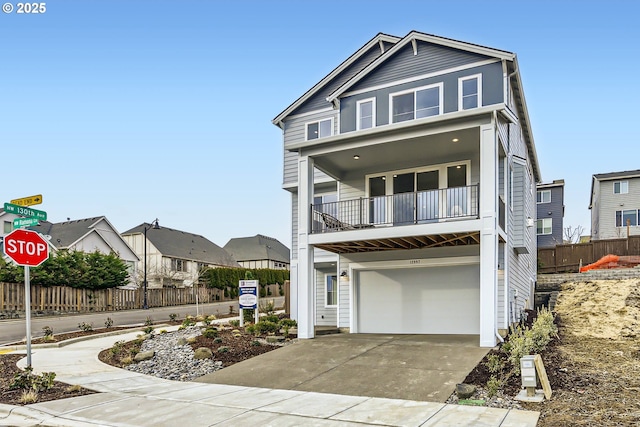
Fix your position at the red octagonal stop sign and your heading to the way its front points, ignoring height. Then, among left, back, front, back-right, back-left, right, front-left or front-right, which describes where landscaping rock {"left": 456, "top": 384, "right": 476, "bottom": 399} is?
front-left

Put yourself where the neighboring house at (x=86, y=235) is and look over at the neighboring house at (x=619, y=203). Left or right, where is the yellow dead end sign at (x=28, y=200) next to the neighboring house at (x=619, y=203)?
right

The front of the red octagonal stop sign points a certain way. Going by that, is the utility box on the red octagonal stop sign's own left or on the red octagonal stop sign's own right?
on the red octagonal stop sign's own left

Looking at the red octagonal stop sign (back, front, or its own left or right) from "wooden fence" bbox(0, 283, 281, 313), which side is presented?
back

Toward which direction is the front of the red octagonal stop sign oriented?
toward the camera

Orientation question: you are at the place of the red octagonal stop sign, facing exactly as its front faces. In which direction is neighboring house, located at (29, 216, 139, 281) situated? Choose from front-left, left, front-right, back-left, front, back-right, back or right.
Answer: back

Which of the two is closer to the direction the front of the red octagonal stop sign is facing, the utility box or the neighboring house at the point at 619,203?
the utility box

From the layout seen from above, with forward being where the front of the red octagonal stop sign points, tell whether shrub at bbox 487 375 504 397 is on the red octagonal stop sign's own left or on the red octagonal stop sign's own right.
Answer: on the red octagonal stop sign's own left

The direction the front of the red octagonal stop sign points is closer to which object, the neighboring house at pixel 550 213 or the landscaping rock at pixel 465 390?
the landscaping rock
